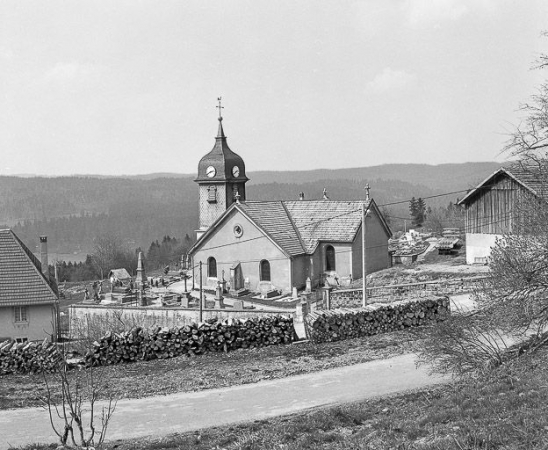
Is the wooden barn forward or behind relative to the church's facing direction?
behind

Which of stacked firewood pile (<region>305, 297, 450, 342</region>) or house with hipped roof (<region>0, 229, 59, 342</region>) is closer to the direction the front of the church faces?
the house with hipped roof
